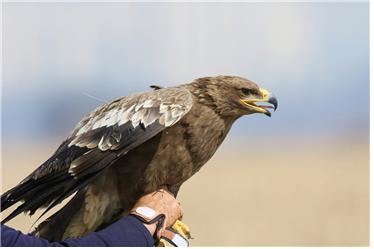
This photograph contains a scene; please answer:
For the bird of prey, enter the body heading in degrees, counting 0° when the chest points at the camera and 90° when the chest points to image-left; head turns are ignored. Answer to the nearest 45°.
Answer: approximately 270°
